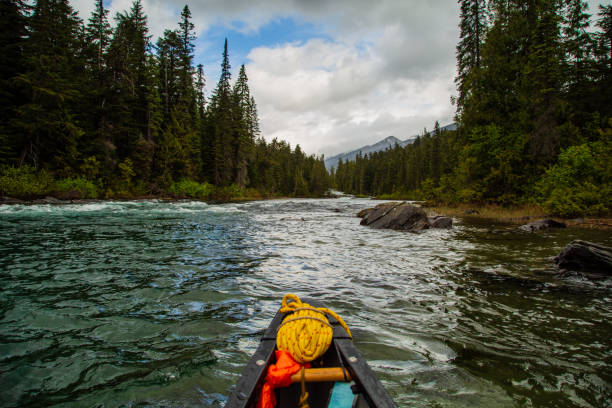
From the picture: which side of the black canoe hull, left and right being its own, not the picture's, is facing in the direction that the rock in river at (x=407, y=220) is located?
front

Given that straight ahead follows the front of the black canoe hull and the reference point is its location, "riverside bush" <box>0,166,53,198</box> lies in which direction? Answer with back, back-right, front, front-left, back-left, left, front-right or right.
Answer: front-left

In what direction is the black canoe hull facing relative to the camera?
away from the camera

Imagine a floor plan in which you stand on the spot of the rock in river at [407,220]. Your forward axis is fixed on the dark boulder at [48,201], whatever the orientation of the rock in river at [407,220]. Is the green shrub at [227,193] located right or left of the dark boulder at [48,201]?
right

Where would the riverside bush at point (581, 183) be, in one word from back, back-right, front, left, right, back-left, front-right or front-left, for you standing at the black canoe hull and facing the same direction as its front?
front-right

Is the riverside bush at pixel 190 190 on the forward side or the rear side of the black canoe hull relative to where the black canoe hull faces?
on the forward side

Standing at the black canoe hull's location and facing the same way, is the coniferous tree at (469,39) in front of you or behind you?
in front

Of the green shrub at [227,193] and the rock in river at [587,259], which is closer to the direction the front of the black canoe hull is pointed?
the green shrub

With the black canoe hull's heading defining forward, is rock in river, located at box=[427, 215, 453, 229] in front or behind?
in front

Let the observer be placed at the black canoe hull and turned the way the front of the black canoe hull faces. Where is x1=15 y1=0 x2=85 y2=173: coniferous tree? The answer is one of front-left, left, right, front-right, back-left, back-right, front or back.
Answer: front-left

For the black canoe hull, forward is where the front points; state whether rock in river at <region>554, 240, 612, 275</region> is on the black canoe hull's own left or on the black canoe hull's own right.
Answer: on the black canoe hull's own right
